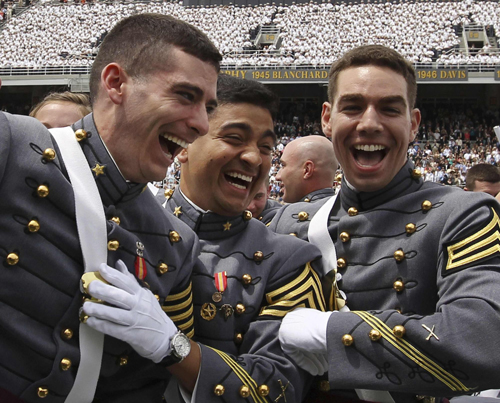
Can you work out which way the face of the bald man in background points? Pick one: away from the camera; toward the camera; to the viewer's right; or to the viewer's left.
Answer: to the viewer's left

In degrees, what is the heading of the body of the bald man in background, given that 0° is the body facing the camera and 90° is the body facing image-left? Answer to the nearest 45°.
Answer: approximately 90°
